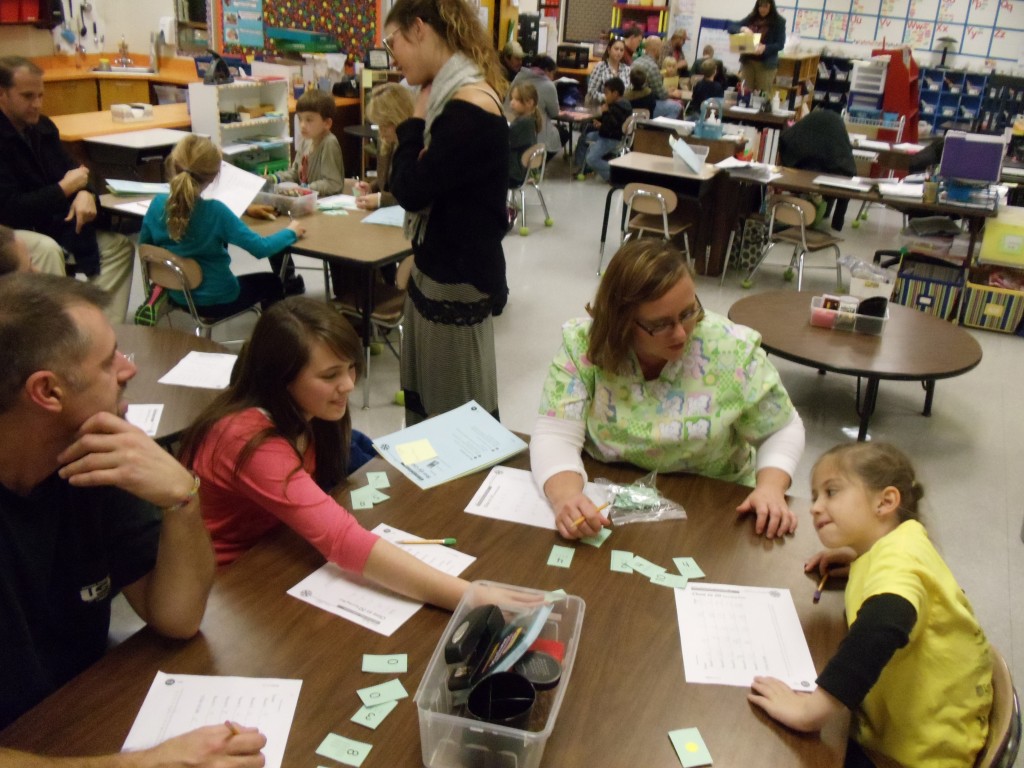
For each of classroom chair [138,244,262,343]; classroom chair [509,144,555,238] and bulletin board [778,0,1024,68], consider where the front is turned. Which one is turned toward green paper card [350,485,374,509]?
the bulletin board

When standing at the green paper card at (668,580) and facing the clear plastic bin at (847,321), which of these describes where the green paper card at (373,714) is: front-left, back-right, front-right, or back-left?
back-left

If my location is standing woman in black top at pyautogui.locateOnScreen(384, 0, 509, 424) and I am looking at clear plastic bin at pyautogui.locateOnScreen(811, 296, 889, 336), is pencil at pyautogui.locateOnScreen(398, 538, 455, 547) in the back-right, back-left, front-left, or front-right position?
back-right

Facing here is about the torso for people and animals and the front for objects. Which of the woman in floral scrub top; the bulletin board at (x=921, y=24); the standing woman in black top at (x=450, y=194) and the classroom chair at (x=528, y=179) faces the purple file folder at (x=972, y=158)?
the bulletin board

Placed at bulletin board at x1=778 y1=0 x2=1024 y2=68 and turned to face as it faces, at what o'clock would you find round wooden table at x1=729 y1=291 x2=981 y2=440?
The round wooden table is roughly at 12 o'clock from the bulletin board.

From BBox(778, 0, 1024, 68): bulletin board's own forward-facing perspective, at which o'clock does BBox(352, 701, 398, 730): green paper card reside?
The green paper card is roughly at 12 o'clock from the bulletin board.

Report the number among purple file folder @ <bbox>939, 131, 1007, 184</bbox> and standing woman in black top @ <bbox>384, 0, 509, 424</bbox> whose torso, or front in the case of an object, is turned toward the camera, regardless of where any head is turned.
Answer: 1

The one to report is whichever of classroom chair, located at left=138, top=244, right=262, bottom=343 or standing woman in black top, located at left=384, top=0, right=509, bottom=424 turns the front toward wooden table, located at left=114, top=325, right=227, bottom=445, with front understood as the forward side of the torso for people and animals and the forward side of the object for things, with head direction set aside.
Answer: the standing woman in black top

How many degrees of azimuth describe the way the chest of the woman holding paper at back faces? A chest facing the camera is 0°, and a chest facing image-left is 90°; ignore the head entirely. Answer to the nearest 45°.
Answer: approximately 45°

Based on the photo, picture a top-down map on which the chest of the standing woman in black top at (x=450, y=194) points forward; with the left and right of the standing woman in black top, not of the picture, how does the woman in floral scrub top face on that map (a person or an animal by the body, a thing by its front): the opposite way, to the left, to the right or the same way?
to the left

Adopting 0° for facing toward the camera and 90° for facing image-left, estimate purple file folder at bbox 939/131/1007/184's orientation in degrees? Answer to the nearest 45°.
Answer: approximately 0°

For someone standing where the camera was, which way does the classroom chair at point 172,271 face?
facing away from the viewer and to the right of the viewer
